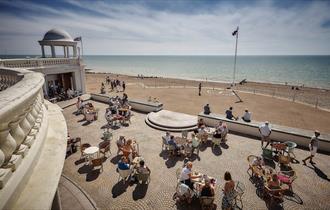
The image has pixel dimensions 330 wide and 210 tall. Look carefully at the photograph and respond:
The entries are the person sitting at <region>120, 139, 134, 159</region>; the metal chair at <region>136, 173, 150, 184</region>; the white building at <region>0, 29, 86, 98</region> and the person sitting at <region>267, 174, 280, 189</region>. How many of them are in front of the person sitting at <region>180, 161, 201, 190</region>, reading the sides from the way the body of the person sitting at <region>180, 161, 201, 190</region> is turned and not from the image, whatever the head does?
1

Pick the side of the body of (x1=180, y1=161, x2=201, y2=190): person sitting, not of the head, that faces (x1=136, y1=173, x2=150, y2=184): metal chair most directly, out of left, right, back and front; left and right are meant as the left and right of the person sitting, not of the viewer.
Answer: back

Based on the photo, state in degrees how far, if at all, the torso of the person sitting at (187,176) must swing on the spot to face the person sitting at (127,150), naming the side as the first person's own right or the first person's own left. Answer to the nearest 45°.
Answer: approximately 135° to the first person's own left

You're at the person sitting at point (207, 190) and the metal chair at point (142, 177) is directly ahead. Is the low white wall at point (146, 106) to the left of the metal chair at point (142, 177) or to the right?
right

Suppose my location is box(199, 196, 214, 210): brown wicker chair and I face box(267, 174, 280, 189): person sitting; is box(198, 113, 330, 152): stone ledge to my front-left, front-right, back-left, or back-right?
front-left

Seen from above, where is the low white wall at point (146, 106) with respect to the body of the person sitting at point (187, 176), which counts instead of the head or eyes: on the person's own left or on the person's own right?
on the person's own left

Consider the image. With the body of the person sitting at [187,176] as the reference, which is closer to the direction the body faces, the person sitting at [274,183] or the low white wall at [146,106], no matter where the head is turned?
the person sitting

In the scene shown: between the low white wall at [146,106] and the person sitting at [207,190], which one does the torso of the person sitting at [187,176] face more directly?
the person sitting

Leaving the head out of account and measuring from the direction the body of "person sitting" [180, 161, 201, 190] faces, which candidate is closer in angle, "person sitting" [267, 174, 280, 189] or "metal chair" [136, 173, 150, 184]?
the person sitting

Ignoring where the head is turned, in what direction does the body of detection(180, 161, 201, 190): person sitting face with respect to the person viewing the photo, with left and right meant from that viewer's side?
facing to the right of the viewer

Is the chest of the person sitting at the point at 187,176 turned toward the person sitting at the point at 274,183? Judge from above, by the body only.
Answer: yes

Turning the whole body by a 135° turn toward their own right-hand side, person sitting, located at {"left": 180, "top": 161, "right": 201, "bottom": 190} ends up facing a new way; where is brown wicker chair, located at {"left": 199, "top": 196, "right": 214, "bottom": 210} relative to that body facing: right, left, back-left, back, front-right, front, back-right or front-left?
left

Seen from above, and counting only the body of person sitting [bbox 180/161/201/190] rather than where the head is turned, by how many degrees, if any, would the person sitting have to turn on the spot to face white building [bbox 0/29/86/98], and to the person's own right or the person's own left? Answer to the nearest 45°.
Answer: approximately 135° to the person's own left
